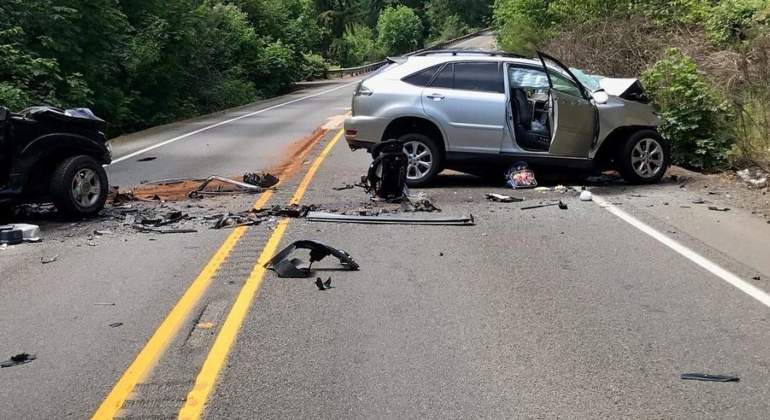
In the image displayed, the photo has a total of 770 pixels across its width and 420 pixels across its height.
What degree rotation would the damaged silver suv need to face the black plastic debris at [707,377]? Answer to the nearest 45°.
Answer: approximately 90° to its right

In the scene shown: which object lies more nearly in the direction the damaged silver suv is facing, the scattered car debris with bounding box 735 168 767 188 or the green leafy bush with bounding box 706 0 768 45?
the scattered car debris

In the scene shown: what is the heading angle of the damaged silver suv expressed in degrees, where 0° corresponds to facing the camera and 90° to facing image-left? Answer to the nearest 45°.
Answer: approximately 270°

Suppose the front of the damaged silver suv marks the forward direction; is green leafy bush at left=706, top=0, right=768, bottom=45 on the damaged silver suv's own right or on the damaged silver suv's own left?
on the damaged silver suv's own left

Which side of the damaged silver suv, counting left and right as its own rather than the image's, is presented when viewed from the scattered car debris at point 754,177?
front

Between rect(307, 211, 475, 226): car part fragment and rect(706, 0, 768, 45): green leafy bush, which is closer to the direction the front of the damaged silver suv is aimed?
the green leafy bush

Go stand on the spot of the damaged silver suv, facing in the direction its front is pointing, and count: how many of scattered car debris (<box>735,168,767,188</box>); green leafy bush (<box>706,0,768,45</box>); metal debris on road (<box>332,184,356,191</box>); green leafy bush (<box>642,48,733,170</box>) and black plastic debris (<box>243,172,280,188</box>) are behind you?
2

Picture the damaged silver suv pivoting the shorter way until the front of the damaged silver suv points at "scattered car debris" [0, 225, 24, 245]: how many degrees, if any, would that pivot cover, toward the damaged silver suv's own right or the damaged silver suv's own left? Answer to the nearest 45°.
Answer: approximately 135° to the damaged silver suv's own right

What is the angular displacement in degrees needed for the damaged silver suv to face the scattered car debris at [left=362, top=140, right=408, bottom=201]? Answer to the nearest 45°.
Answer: approximately 135° to its right

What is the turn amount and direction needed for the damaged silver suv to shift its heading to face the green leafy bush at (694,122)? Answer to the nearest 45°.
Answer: approximately 45° to its left

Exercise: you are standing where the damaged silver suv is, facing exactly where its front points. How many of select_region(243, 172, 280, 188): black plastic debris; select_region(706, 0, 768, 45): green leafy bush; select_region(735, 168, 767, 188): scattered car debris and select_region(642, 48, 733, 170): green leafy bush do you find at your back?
1

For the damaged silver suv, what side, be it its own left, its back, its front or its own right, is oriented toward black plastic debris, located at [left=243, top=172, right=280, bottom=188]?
back

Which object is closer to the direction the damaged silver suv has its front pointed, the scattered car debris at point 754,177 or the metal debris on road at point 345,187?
the scattered car debris

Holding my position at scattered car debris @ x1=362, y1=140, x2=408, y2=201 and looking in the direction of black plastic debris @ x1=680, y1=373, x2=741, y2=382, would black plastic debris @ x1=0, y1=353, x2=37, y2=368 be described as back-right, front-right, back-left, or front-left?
front-right

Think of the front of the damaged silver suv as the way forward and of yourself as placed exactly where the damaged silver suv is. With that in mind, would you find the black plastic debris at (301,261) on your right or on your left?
on your right
